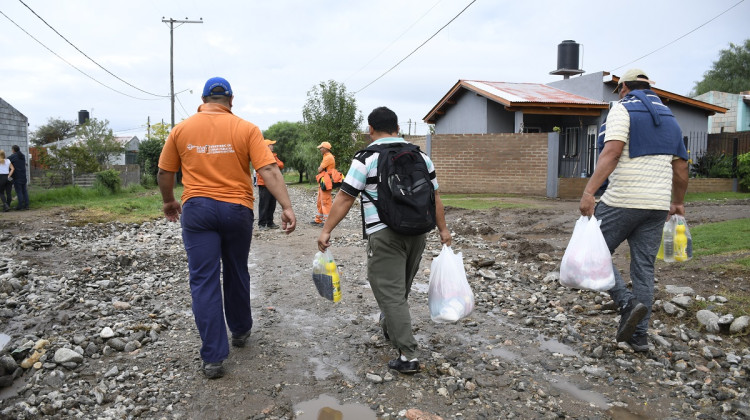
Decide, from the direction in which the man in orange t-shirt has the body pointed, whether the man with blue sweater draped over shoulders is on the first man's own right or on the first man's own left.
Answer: on the first man's own right

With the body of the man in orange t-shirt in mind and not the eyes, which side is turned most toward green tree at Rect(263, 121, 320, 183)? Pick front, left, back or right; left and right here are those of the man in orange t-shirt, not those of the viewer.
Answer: front

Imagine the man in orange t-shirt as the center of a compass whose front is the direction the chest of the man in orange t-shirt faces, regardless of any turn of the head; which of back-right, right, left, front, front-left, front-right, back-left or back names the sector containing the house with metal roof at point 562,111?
front-right

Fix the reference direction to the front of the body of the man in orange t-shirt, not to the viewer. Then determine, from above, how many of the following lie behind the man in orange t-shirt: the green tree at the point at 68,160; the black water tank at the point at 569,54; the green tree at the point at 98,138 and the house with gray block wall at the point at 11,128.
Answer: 0

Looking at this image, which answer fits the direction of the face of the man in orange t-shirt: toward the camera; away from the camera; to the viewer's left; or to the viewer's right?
away from the camera

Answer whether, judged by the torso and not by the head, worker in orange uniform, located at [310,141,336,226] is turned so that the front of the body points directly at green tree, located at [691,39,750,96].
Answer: no

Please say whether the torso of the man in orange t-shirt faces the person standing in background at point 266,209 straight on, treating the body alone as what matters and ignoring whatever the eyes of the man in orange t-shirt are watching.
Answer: yes

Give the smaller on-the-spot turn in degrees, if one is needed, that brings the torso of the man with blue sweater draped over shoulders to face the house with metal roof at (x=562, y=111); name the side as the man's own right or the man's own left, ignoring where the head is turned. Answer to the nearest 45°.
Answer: approximately 45° to the man's own right

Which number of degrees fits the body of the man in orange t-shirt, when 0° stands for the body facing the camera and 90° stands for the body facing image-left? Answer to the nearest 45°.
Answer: approximately 180°

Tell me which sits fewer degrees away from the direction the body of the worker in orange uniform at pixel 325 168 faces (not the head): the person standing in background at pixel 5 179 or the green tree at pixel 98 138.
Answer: the person standing in background

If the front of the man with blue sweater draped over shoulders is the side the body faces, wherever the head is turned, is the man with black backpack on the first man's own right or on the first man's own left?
on the first man's own left
